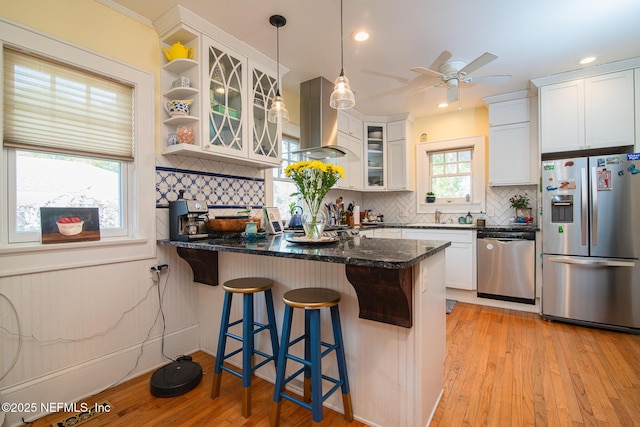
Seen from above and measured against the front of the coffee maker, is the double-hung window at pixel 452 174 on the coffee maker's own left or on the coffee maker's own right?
on the coffee maker's own left

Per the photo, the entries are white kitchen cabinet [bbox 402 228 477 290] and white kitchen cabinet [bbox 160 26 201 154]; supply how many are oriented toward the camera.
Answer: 2

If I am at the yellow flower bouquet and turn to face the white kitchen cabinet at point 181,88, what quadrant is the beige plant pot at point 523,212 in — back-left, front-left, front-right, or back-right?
back-right

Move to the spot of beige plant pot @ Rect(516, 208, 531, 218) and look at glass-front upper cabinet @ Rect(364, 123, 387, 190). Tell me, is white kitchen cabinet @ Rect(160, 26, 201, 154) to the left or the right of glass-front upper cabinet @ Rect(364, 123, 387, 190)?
left

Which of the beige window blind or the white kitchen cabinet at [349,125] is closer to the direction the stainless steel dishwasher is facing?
the beige window blind

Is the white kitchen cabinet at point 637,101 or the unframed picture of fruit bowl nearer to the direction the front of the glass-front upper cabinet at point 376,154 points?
the unframed picture of fruit bowl

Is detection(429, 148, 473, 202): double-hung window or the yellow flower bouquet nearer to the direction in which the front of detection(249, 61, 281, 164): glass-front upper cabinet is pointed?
the yellow flower bouquet
